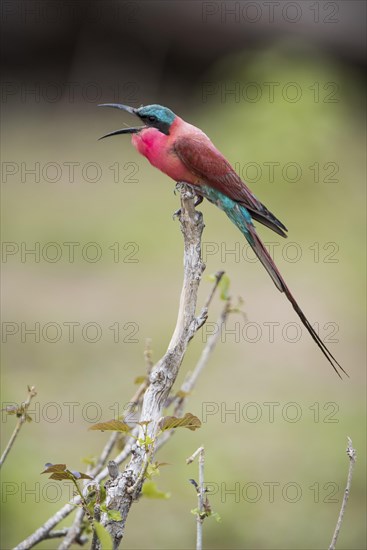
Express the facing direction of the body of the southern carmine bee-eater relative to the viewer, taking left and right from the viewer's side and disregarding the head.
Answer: facing to the left of the viewer
